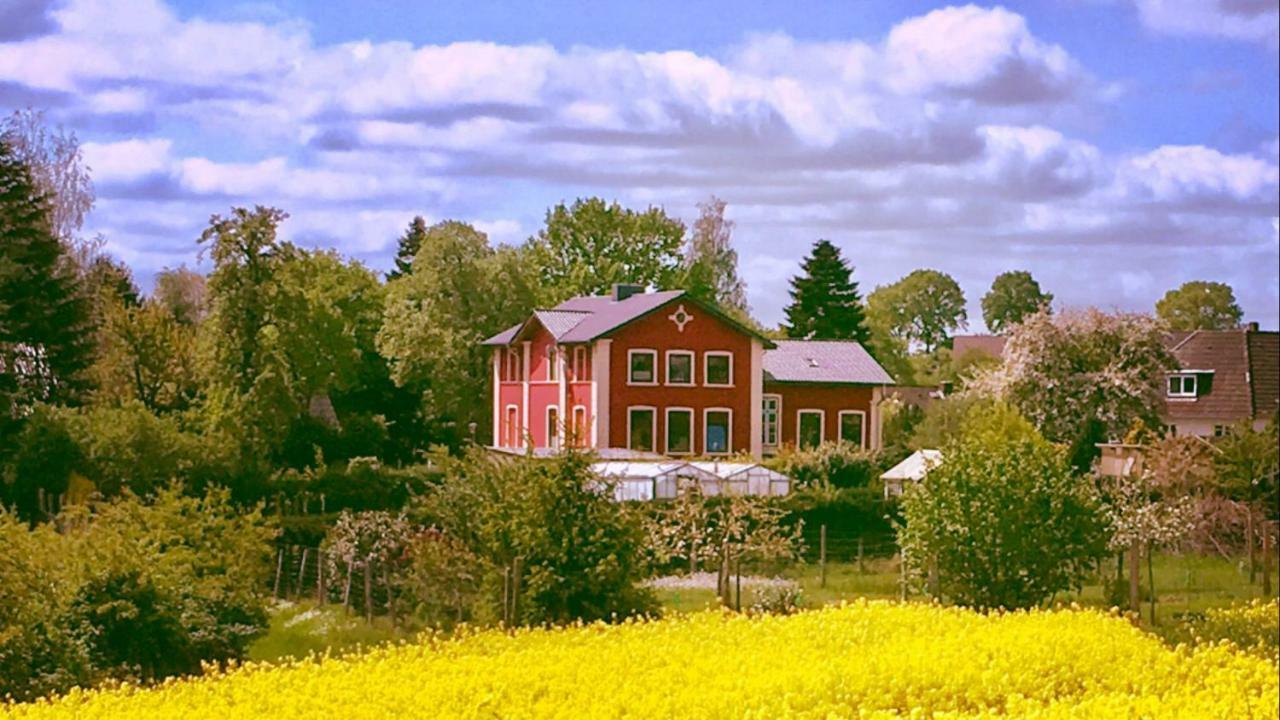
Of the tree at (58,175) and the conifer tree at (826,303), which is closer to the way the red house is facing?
the tree

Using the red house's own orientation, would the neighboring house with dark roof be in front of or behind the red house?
behind

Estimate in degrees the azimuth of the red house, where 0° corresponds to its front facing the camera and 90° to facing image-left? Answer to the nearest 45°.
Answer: approximately 45°

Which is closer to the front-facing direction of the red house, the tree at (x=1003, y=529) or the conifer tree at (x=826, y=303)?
the tree

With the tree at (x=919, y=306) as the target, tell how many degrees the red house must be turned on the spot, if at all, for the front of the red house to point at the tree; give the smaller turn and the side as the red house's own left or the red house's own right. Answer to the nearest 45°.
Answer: approximately 180°
